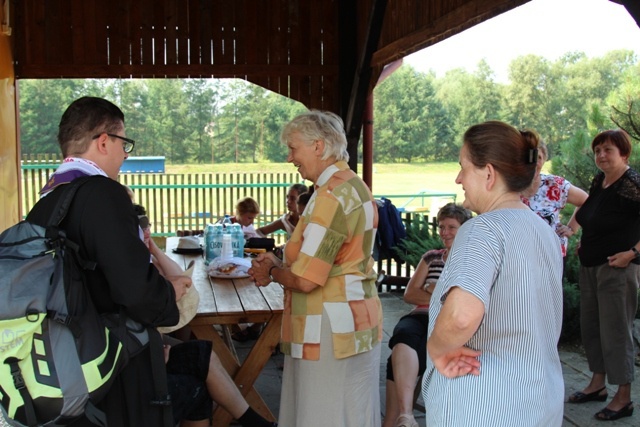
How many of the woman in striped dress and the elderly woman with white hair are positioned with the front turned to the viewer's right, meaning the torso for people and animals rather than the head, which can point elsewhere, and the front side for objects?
0

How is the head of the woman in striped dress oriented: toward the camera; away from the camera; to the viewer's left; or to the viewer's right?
to the viewer's left

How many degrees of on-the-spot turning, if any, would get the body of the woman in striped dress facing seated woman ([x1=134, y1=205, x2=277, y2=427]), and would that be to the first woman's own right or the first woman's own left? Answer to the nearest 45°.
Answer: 0° — they already face them

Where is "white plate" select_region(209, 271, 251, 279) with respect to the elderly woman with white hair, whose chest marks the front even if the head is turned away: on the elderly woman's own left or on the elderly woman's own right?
on the elderly woman's own right

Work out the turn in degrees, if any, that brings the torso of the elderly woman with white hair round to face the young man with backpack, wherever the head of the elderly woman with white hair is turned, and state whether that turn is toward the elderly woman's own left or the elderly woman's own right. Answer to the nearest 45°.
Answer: approximately 45° to the elderly woman's own left

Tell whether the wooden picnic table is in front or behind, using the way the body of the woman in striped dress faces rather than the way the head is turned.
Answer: in front

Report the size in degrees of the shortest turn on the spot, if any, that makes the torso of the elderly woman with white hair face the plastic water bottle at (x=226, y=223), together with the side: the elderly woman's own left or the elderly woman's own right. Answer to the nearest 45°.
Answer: approximately 90° to the elderly woman's own right

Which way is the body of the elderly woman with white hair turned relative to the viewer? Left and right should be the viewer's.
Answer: facing to the left of the viewer

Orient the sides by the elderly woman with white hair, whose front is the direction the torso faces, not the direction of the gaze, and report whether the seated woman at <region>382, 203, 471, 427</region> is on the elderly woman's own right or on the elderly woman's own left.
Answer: on the elderly woman's own right

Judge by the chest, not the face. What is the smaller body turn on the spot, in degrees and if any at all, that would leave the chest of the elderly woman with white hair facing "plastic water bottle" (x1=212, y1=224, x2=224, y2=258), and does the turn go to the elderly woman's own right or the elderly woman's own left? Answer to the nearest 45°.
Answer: approximately 90° to the elderly woman's own right

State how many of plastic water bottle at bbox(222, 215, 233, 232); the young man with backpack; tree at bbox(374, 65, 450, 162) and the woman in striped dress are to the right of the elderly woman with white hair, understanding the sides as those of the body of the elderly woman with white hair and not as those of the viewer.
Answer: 2

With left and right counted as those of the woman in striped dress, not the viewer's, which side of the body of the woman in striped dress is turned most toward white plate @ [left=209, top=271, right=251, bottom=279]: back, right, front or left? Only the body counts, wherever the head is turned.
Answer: front

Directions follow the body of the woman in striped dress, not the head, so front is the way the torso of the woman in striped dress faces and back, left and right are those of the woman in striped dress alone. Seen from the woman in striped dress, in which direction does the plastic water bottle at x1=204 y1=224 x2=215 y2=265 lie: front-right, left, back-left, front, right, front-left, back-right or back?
front

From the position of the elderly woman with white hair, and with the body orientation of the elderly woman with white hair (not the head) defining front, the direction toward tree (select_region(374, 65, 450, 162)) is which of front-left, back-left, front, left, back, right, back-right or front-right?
right

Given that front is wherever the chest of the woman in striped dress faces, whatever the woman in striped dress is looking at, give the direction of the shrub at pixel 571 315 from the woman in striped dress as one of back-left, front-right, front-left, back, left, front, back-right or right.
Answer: front-right

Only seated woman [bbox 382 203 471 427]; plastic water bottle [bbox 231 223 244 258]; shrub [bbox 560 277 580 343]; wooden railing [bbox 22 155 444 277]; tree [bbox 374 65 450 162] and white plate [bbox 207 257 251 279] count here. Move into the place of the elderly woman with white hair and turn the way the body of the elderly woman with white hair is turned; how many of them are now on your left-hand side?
0

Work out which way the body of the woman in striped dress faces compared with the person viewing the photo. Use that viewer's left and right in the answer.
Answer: facing away from the viewer and to the left of the viewer
